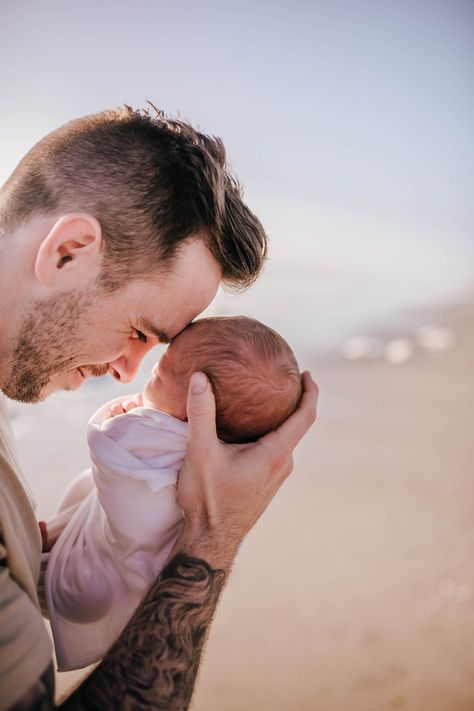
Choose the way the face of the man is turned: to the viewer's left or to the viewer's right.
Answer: to the viewer's right

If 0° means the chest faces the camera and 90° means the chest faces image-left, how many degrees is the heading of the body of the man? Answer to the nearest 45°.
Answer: approximately 270°
